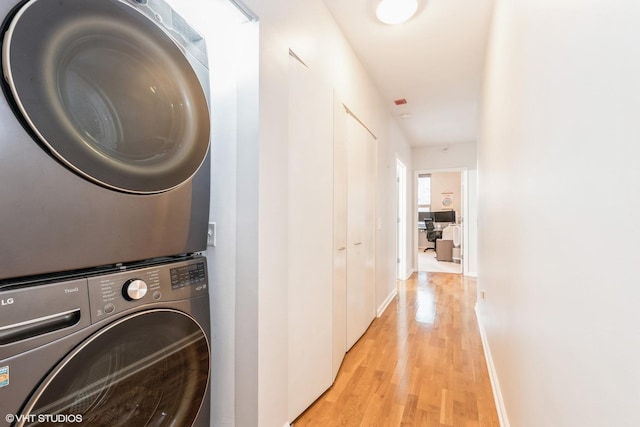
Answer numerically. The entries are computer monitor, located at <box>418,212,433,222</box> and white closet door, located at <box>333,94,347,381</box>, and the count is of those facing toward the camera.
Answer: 1

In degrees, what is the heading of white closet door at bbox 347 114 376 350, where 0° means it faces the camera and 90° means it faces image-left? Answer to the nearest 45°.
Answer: approximately 270°

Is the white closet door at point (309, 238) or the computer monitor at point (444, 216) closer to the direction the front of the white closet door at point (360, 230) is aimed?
the computer monitor

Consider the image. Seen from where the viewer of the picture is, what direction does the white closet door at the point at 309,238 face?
facing to the right of the viewer

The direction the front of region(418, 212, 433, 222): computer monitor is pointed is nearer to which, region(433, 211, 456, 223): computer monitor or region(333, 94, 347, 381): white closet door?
the white closet door

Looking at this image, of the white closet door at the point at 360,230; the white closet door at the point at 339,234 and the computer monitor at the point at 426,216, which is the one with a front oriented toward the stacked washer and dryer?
the computer monitor

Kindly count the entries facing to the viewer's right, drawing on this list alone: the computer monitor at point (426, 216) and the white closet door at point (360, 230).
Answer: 1
